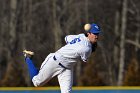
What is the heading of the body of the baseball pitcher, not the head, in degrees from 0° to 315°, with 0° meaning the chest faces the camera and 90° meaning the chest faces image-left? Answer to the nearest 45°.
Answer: approximately 270°

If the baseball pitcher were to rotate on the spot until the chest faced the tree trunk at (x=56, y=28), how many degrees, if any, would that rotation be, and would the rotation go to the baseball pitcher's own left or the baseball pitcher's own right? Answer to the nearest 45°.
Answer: approximately 90° to the baseball pitcher's own left
